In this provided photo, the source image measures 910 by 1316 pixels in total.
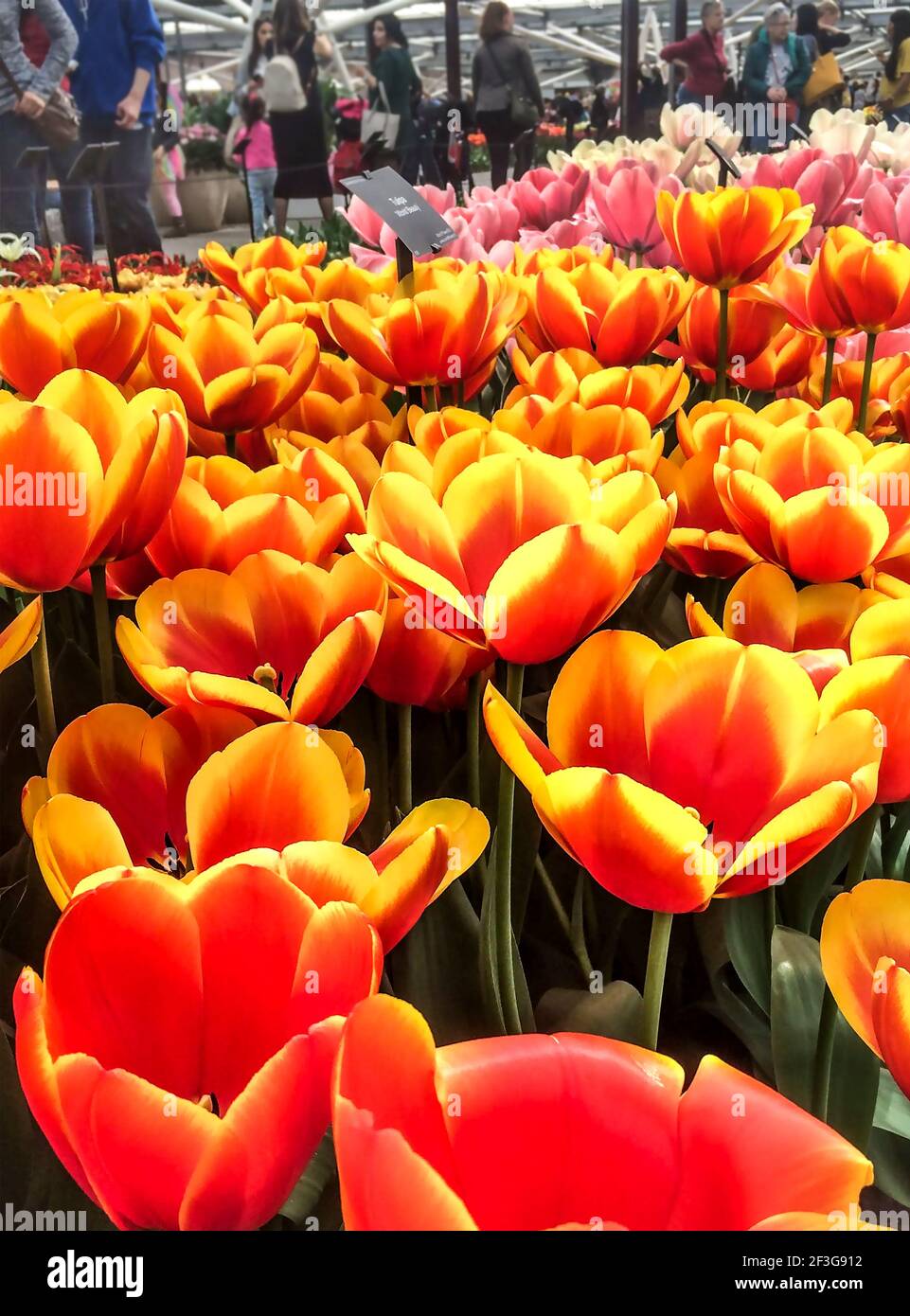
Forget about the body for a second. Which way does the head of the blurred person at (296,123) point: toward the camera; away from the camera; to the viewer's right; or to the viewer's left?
away from the camera

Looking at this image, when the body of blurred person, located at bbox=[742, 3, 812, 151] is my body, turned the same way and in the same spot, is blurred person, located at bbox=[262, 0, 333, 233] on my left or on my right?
on my right

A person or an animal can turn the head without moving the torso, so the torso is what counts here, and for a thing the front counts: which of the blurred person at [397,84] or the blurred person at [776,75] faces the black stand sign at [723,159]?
the blurred person at [776,75]

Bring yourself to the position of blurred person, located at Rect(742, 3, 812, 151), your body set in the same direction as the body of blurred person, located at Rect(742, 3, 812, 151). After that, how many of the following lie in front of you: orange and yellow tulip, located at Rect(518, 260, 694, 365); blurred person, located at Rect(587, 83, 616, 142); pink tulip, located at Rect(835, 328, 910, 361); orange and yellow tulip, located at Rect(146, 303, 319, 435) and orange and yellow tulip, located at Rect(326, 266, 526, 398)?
4

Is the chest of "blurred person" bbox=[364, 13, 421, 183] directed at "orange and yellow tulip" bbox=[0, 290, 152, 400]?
no

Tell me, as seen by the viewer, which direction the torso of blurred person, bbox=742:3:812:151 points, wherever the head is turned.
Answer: toward the camera

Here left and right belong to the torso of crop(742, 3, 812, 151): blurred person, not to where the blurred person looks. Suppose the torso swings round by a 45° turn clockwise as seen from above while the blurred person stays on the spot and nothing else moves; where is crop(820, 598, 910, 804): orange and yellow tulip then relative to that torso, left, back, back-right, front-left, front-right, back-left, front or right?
front-left
